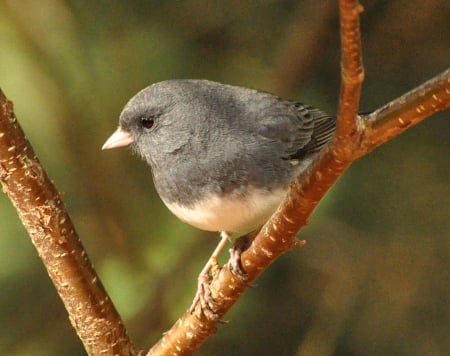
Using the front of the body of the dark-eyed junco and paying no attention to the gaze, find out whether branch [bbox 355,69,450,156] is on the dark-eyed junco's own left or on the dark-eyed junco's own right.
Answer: on the dark-eyed junco's own left

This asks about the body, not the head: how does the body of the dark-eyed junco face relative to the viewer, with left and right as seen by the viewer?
facing to the left of the viewer
